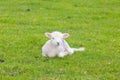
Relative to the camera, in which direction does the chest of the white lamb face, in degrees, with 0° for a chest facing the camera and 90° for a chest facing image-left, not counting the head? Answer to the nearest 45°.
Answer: approximately 0°
